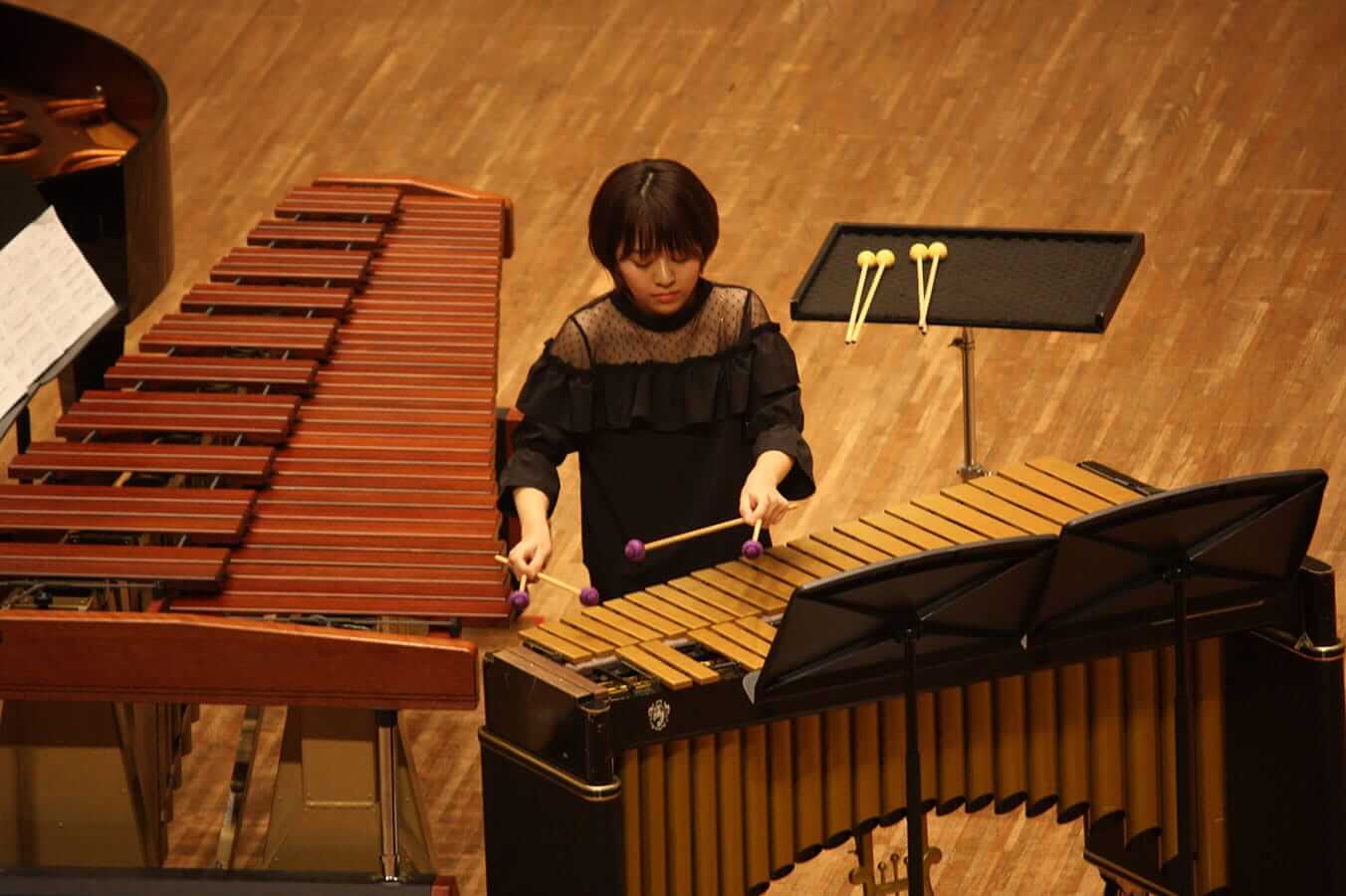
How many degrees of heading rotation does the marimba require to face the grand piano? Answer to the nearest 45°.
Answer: approximately 90° to its left

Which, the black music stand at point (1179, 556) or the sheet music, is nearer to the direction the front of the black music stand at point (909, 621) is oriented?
the sheet music

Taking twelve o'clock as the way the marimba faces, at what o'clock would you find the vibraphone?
The vibraphone is roughly at 1 o'clock from the marimba.

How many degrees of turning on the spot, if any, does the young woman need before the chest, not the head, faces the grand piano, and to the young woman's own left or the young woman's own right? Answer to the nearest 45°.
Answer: approximately 135° to the young woman's own right

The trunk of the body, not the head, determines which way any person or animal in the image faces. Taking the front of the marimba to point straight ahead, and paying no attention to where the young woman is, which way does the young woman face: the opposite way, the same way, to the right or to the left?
to the right

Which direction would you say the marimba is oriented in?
to the viewer's right

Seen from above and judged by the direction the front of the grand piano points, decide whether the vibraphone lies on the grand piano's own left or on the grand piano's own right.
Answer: on the grand piano's own left

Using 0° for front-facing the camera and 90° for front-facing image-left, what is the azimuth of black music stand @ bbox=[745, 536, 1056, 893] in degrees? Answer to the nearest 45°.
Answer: approximately 135°

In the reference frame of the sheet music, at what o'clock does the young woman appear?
The young woman is roughly at 12 o'clock from the sheet music.
